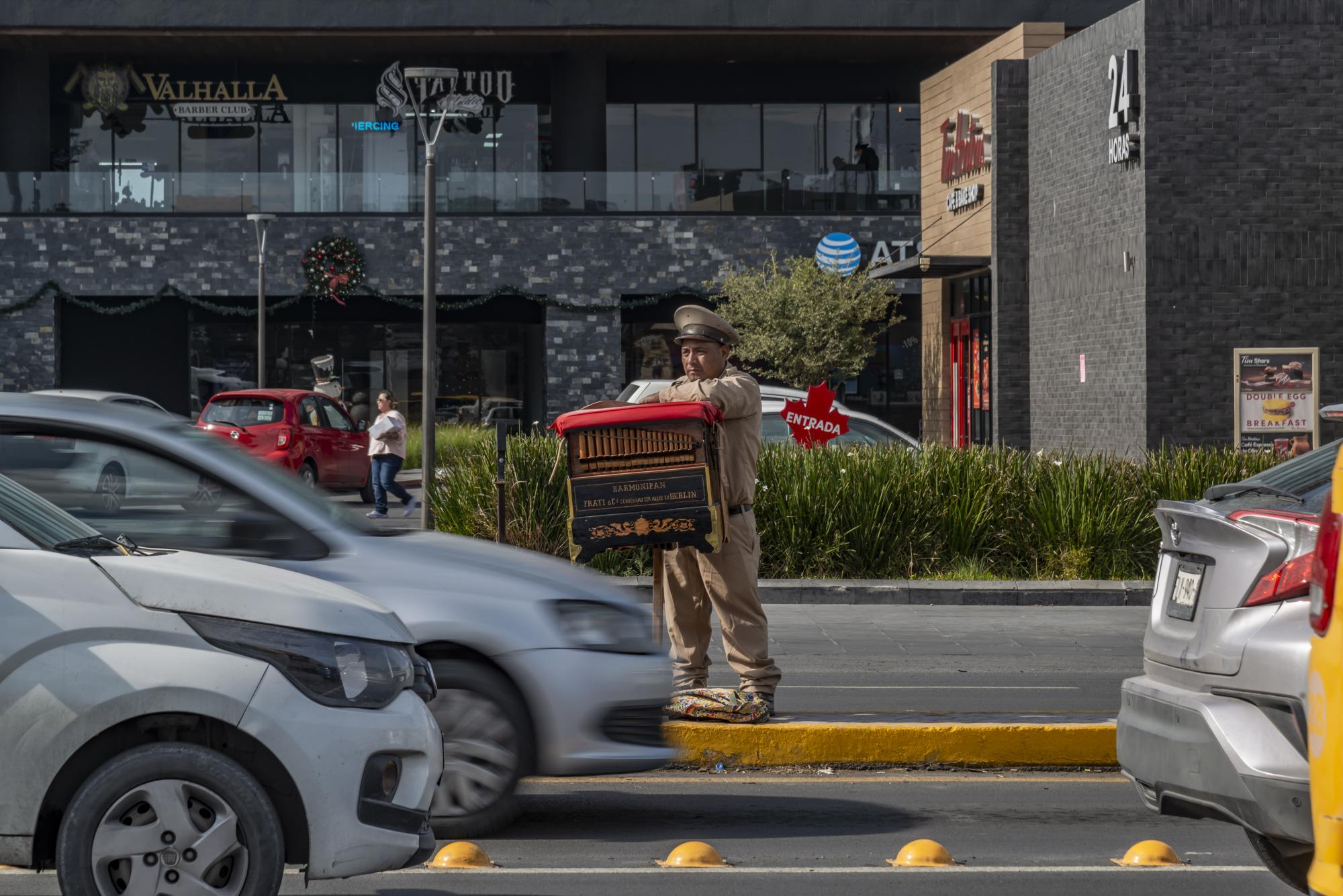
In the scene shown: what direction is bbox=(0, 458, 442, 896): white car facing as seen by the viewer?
to the viewer's right

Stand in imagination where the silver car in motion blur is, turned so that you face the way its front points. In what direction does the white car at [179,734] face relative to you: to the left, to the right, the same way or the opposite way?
the same way

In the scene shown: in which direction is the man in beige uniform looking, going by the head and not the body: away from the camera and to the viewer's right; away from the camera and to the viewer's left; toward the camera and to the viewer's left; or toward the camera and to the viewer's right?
toward the camera and to the viewer's left

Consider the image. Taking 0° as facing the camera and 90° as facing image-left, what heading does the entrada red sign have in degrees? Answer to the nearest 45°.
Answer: approximately 0°

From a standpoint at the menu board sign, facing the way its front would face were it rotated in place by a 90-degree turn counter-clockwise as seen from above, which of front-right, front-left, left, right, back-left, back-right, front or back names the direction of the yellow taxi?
right

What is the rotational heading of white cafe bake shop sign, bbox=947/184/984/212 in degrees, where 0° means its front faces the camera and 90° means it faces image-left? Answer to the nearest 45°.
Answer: approximately 45°

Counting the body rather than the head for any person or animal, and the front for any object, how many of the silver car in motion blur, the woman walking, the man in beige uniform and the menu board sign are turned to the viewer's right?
1

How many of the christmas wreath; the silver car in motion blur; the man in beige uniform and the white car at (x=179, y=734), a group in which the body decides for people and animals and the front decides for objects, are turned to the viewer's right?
2

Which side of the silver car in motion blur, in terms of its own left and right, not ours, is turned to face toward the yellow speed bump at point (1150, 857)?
front

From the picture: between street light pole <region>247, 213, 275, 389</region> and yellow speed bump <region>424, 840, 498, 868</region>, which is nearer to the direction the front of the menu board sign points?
the yellow speed bump

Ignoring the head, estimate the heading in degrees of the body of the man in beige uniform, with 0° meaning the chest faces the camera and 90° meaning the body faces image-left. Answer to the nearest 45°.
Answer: approximately 45°

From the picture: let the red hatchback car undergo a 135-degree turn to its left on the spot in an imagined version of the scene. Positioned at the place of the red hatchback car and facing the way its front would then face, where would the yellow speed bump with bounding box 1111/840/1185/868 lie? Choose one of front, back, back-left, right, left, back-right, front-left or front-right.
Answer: left

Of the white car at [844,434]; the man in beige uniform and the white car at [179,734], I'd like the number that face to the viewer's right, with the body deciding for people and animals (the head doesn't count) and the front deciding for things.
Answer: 2

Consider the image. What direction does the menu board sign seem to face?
toward the camera

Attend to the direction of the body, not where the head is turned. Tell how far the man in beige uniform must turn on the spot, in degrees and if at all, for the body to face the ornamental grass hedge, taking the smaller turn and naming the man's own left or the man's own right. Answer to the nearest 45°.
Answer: approximately 135° to the man's own right

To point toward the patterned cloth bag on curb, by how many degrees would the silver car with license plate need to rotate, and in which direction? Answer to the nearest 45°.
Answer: approximately 90° to its left

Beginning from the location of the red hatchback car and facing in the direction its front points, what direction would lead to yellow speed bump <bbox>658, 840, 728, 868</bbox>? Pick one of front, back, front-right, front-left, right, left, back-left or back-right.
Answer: back-right

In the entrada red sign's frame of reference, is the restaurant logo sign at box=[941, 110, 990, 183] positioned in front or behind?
behind

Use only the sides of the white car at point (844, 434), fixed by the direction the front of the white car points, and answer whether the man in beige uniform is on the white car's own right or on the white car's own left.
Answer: on the white car's own right
